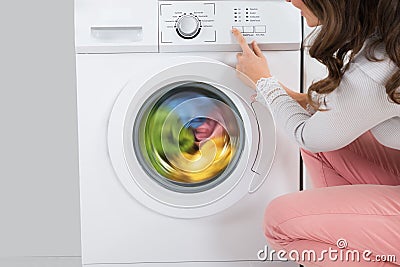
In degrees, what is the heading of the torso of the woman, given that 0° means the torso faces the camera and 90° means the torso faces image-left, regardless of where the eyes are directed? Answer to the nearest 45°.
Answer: approximately 90°

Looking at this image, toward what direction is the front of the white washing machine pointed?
toward the camera

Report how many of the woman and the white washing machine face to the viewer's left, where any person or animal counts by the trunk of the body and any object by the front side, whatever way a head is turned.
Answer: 1

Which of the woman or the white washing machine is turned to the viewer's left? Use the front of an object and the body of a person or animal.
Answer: the woman

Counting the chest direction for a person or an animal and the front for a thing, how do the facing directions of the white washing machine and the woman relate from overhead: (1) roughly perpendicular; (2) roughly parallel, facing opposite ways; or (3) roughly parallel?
roughly perpendicular

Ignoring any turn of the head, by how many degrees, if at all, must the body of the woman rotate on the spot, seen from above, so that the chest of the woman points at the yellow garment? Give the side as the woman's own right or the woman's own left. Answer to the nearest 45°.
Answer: approximately 45° to the woman's own right

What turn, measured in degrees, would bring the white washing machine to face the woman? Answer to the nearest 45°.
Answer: approximately 45° to its left
